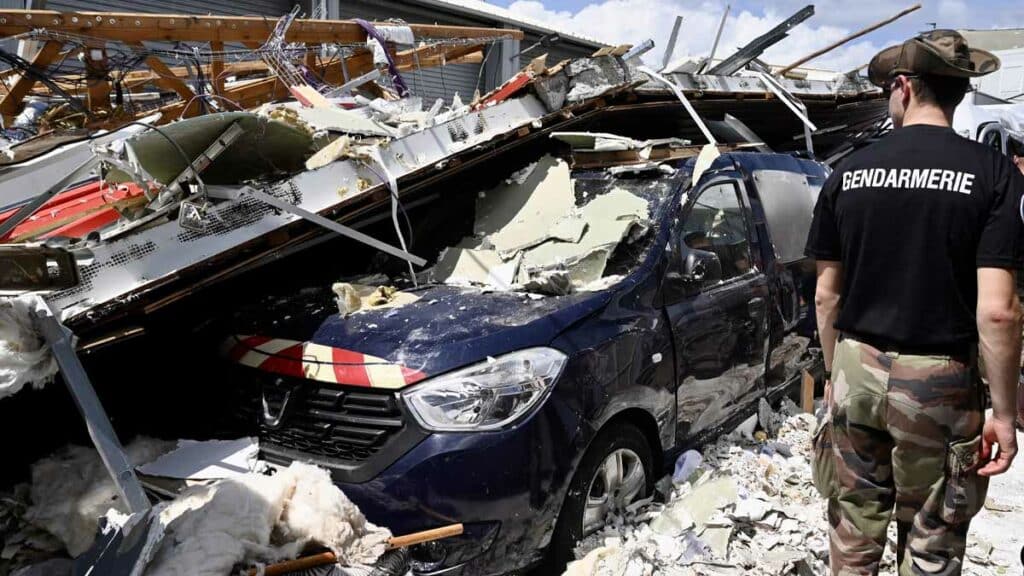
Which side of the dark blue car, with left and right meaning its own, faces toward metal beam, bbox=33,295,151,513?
front

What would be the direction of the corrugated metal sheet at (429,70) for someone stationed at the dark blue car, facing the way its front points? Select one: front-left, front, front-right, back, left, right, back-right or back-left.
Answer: back-right

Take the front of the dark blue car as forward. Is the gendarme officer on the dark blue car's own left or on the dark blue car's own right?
on the dark blue car's own left

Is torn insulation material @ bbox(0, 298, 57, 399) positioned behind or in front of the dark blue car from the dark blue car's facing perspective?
in front

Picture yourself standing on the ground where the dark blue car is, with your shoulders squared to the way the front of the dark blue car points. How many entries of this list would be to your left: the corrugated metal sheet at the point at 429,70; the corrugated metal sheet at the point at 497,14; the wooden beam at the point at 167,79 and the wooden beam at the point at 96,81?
0

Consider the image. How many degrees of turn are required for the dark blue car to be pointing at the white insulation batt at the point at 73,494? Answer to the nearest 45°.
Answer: approximately 45° to its right

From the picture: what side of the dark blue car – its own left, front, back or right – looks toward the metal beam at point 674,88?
back

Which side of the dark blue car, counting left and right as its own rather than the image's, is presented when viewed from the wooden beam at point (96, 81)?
right

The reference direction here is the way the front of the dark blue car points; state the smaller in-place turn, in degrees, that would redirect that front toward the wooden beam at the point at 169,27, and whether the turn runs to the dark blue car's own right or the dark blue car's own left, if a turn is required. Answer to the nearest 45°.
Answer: approximately 90° to the dark blue car's own right

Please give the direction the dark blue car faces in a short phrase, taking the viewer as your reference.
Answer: facing the viewer and to the left of the viewer

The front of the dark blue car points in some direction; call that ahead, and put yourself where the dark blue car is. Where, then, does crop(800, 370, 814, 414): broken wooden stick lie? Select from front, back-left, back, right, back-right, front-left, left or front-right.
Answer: back

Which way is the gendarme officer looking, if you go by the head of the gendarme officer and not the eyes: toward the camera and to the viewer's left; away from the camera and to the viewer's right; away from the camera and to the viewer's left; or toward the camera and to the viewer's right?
away from the camera and to the viewer's left

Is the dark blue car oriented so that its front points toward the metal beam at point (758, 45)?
no

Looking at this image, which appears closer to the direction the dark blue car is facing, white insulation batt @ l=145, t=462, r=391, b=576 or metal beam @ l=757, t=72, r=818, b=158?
the white insulation batt

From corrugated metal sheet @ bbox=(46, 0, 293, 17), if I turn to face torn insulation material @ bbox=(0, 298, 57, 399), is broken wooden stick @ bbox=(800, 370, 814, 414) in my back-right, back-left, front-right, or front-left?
front-left

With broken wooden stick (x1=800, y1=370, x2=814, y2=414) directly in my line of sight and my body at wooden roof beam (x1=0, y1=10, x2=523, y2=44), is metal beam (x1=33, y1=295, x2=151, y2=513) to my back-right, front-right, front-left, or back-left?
front-right

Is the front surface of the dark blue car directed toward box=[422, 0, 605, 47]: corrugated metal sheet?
no
